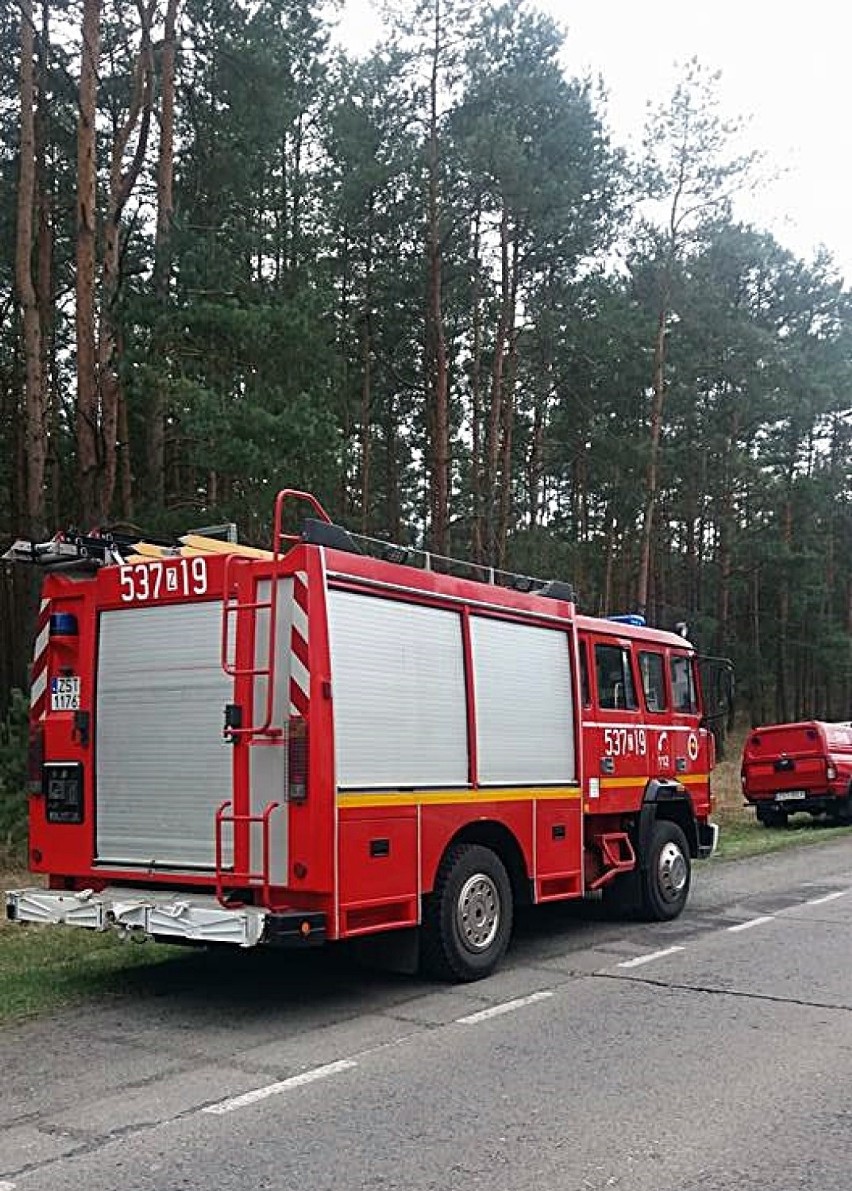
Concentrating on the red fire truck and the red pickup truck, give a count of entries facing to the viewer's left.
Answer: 0

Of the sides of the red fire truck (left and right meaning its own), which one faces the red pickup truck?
front

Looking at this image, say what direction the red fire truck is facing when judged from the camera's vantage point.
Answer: facing away from the viewer and to the right of the viewer

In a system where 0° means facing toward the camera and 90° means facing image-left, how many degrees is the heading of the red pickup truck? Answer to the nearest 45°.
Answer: approximately 225°

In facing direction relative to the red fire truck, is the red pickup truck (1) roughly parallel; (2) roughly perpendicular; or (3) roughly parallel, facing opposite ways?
roughly parallel
